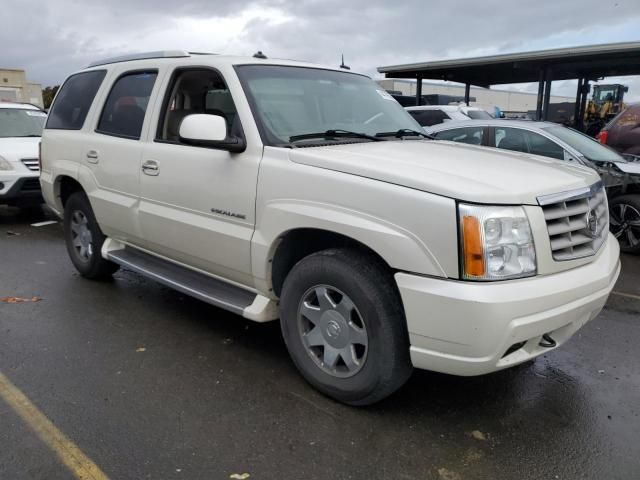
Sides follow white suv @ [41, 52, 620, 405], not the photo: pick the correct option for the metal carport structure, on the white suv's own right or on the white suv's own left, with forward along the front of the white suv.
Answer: on the white suv's own left

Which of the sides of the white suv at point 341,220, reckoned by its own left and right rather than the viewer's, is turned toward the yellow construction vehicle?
left

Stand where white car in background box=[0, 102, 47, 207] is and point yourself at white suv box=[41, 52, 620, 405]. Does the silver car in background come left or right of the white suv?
left

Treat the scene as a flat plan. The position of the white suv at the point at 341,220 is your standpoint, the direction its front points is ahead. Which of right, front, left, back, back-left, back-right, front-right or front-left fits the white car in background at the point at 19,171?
back

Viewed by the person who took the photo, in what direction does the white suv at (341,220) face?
facing the viewer and to the right of the viewer

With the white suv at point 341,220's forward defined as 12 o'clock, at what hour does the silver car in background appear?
The silver car in background is roughly at 9 o'clock from the white suv.

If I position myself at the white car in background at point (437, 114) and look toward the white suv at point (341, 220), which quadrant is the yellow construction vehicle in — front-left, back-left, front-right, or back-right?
back-left

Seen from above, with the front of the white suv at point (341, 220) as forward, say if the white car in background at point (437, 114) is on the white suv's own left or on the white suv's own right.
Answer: on the white suv's own left
